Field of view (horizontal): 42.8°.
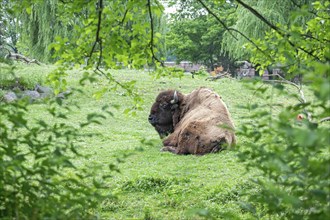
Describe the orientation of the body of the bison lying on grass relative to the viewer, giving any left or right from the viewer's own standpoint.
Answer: facing away from the viewer and to the left of the viewer

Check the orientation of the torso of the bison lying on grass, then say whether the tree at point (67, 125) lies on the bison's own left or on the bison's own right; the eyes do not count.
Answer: on the bison's own left

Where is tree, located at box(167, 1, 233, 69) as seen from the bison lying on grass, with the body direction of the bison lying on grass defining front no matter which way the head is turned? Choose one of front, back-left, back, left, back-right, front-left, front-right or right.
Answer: front-right
